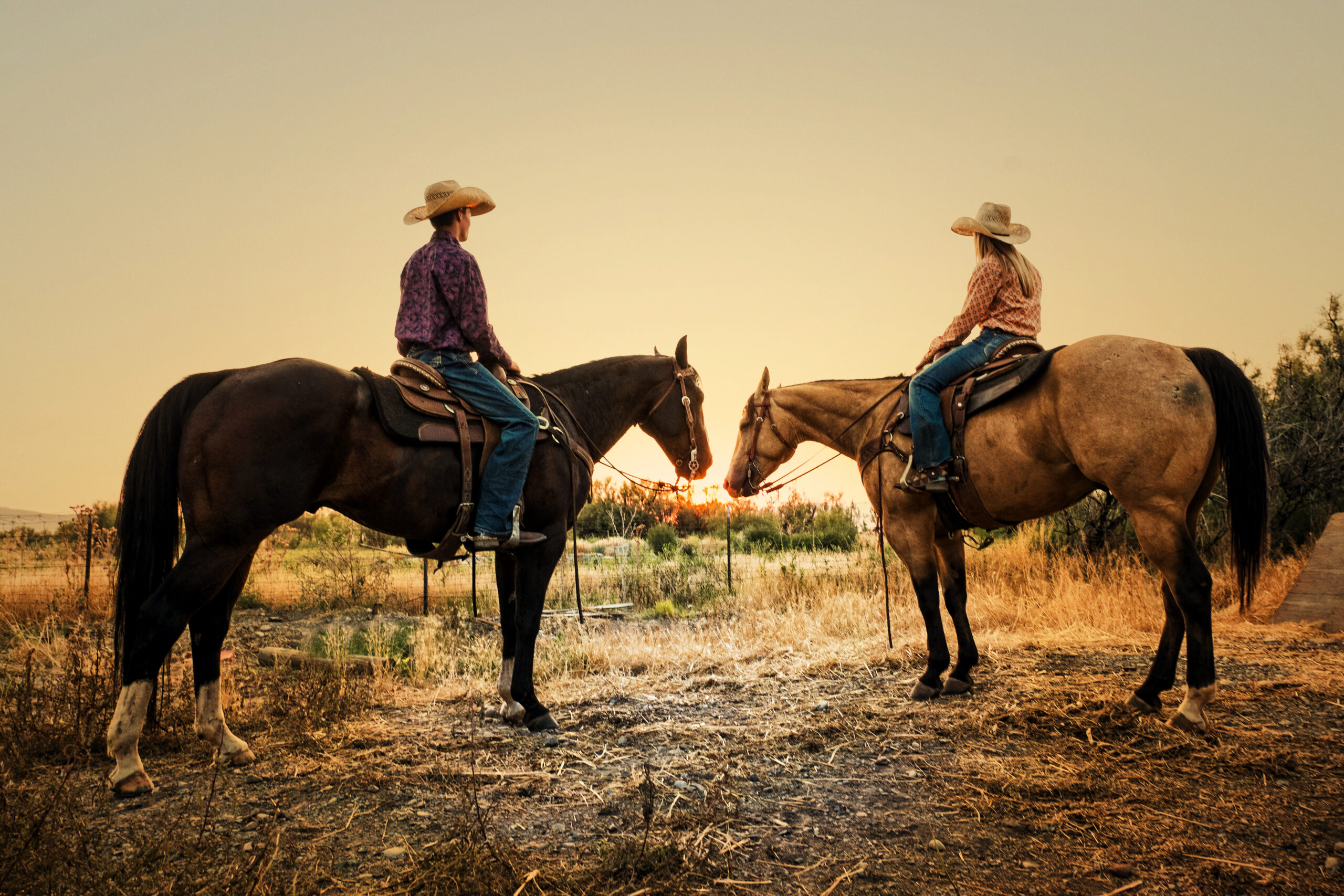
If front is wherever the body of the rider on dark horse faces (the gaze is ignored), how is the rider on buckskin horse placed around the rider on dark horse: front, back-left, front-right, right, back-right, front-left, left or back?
front-right

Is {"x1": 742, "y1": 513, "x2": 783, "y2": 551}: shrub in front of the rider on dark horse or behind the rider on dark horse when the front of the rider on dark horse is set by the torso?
in front

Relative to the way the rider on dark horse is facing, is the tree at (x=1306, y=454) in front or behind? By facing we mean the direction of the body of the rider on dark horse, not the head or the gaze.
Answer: in front

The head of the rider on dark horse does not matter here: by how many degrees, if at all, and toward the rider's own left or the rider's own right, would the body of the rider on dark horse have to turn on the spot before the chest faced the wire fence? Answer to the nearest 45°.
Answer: approximately 45° to the rider's own left

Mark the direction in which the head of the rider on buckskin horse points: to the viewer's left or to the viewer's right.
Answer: to the viewer's left

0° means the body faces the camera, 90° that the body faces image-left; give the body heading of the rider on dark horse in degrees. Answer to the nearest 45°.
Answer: approximately 225°

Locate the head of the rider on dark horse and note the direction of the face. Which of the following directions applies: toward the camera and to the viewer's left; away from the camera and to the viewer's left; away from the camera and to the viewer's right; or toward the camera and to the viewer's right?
away from the camera and to the viewer's right
